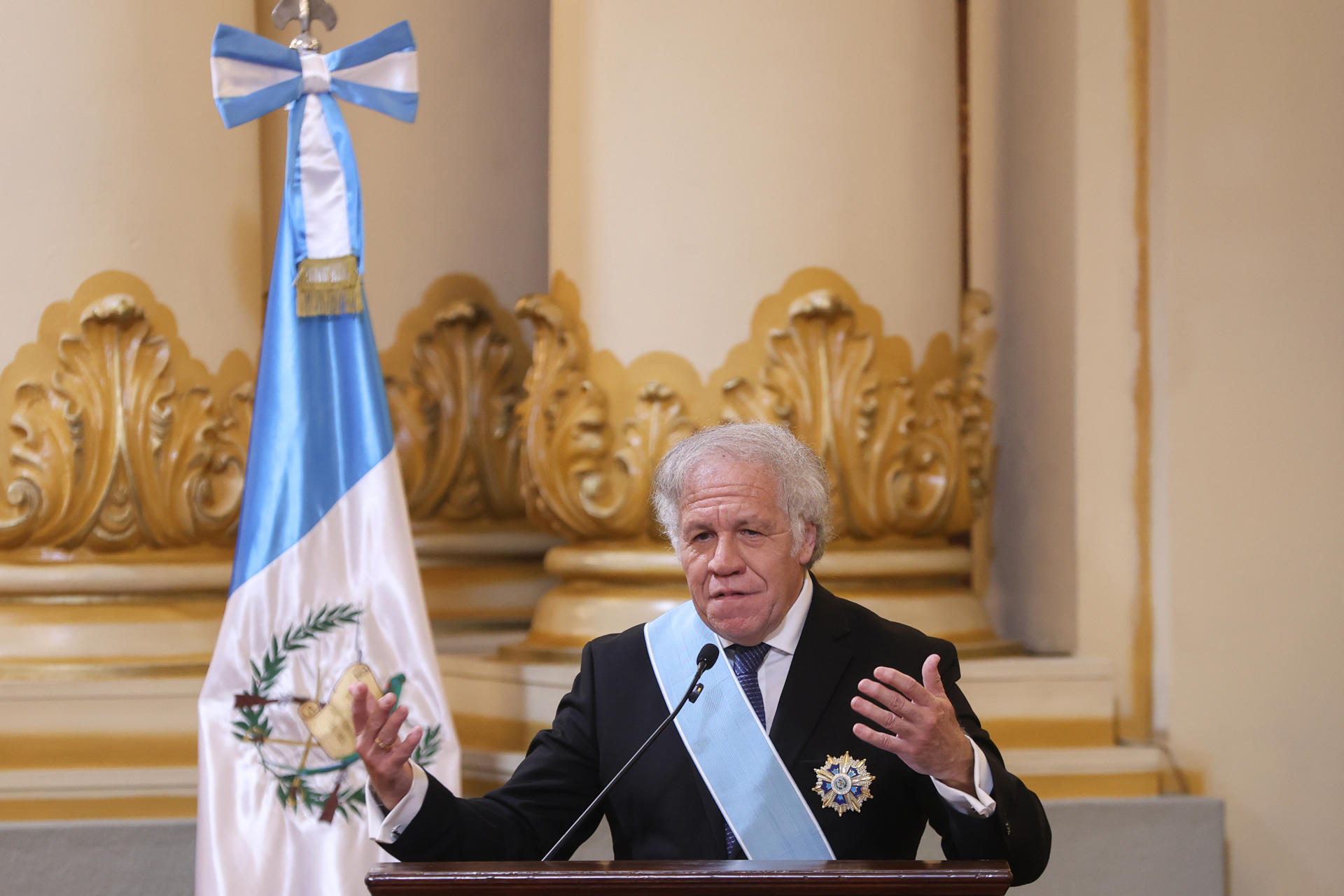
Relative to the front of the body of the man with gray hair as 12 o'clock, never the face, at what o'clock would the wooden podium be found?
The wooden podium is roughly at 12 o'clock from the man with gray hair.

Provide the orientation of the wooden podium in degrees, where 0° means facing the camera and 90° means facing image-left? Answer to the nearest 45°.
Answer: approximately 0°

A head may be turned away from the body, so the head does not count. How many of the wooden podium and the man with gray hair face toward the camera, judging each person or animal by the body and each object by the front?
2

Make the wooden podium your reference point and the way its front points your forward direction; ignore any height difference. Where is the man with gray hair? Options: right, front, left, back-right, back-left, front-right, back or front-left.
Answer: back

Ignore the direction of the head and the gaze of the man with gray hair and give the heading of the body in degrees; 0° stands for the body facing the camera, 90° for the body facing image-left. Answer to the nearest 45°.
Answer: approximately 0°

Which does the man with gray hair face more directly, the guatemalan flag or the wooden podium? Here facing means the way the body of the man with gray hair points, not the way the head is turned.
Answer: the wooden podium
